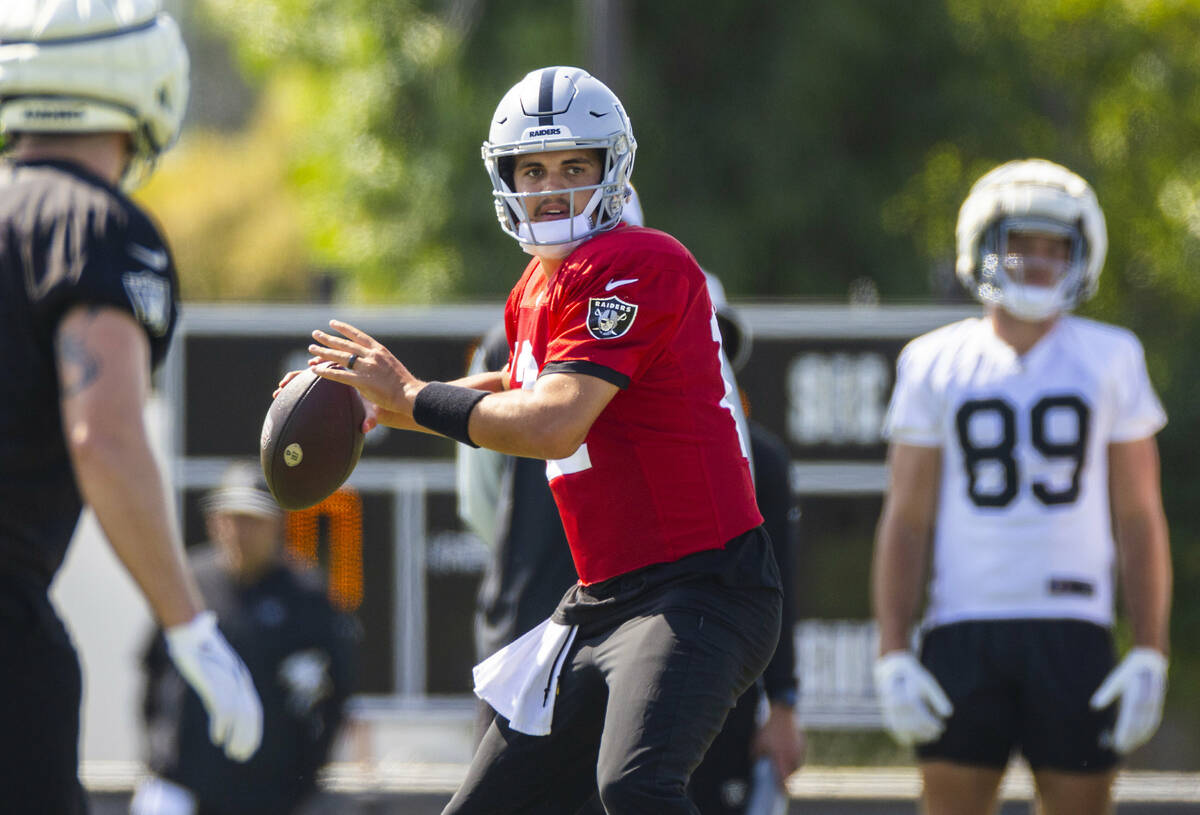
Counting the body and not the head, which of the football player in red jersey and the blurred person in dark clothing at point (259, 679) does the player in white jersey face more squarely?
the football player in red jersey

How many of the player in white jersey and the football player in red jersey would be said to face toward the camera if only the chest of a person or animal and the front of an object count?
1

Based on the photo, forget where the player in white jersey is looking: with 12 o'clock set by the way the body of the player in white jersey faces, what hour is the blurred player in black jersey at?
The blurred player in black jersey is roughly at 1 o'clock from the player in white jersey.

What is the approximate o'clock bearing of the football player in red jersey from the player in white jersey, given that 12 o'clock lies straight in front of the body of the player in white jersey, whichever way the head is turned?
The football player in red jersey is roughly at 1 o'clock from the player in white jersey.

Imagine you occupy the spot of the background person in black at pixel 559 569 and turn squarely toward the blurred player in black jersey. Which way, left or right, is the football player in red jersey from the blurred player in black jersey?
left

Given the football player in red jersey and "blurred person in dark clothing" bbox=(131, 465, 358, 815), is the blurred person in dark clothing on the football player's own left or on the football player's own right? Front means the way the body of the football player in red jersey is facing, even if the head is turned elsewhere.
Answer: on the football player's own right

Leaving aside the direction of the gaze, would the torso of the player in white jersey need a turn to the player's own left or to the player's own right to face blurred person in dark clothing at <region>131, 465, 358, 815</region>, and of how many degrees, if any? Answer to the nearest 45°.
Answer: approximately 135° to the player's own right

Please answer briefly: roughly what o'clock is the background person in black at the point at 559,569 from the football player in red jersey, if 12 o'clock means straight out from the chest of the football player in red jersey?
The background person in black is roughly at 3 o'clock from the football player in red jersey.

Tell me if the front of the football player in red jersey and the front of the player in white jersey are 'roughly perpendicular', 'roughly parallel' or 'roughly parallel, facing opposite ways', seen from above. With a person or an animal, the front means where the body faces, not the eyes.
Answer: roughly perpendicular

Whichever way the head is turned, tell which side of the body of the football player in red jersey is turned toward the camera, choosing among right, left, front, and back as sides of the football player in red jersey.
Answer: left
